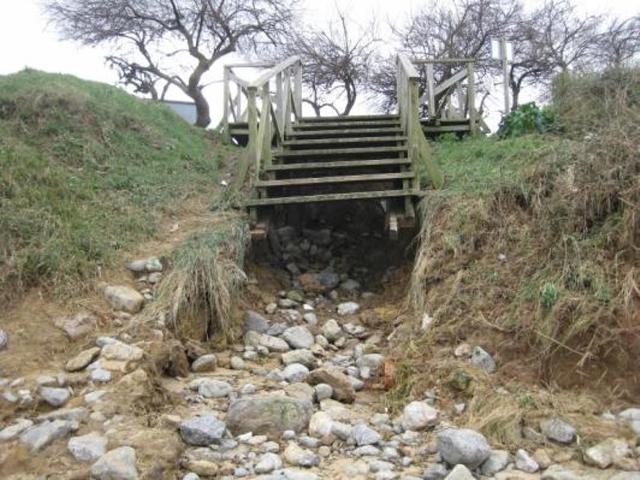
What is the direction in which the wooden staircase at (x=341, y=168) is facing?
toward the camera

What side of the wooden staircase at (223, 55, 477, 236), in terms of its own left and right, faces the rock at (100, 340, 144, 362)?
front

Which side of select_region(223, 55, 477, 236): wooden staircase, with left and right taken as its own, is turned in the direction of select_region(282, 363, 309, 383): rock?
front

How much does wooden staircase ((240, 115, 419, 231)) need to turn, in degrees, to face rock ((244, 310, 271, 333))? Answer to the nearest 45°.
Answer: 0° — it already faces it

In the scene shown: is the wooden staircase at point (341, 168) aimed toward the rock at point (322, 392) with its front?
yes

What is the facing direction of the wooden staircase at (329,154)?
toward the camera

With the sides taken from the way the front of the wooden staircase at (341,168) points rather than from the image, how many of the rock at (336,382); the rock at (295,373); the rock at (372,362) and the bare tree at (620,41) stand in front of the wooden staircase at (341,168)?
3

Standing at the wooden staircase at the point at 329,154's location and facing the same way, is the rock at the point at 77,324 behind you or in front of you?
in front

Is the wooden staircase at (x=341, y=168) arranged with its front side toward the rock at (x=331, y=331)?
yes

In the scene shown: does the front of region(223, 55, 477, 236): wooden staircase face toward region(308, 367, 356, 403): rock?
yes

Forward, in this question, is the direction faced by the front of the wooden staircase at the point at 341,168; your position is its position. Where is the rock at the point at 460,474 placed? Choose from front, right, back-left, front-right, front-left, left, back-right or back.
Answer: front

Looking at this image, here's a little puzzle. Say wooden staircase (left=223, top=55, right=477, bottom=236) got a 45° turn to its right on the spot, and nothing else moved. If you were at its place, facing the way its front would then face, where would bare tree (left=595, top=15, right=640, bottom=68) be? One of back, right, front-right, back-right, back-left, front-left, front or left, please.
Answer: back

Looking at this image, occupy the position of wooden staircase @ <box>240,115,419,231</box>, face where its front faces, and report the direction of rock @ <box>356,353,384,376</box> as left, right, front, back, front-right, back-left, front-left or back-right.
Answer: front

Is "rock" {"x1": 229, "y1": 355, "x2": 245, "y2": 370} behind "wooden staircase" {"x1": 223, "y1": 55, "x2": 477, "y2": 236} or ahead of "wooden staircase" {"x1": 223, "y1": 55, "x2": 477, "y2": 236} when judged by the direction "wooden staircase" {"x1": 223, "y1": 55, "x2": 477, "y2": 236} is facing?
ahead

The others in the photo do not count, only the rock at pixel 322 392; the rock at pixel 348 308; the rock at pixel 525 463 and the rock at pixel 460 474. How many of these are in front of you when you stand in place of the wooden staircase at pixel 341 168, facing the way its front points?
4

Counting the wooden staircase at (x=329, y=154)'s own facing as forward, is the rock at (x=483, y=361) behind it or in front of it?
in front

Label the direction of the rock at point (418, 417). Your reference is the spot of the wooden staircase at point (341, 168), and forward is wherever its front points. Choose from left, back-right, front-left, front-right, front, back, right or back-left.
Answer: front

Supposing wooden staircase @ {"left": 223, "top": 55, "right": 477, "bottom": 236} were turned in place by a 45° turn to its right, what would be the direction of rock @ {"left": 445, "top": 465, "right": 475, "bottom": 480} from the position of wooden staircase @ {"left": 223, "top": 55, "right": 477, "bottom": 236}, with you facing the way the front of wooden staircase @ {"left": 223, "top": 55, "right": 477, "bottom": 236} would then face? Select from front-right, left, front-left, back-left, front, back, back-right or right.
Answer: front-left
